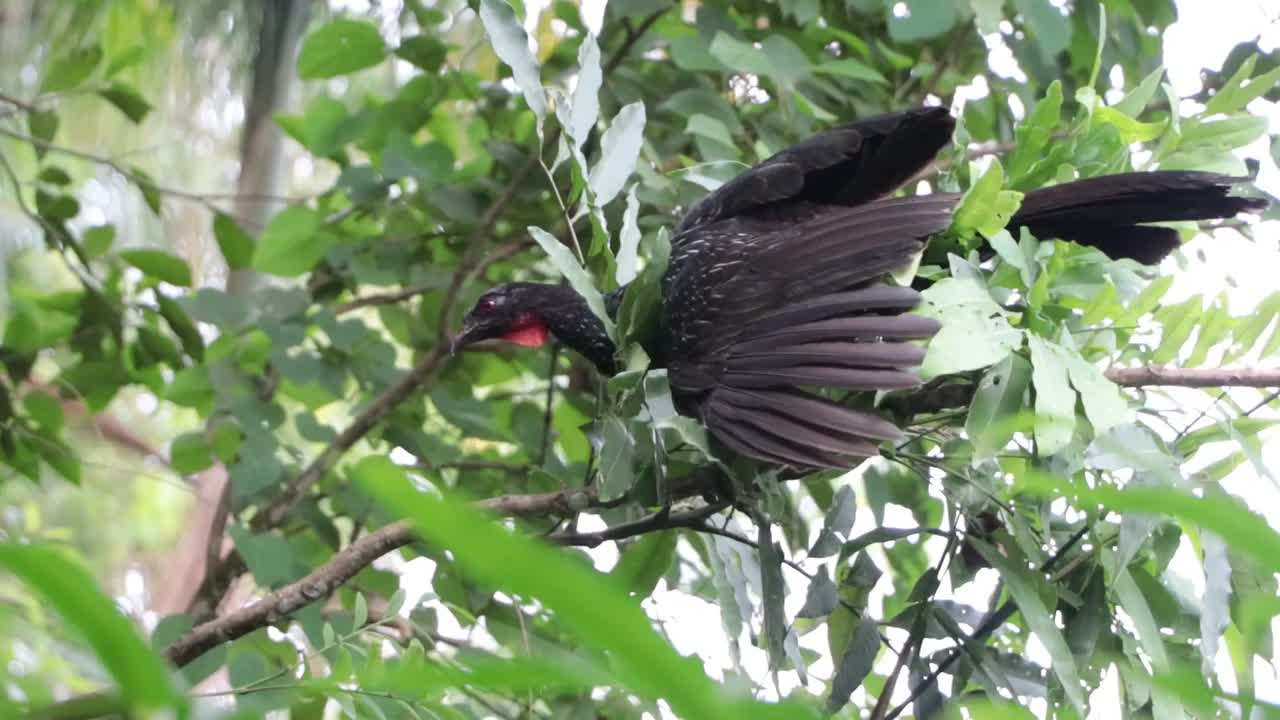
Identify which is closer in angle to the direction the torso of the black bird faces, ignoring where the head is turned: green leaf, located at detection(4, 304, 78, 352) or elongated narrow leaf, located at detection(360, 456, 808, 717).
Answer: the green leaf

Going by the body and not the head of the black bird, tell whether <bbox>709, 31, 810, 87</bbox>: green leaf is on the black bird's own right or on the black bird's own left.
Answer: on the black bird's own right

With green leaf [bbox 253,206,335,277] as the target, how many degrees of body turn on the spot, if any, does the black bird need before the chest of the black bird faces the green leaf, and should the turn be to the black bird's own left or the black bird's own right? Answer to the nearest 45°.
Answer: approximately 45° to the black bird's own right

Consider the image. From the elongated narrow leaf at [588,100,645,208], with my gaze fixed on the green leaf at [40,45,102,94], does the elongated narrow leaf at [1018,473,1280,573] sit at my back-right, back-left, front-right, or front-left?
back-left

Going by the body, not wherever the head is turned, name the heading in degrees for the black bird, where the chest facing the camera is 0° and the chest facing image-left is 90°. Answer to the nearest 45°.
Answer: approximately 90°

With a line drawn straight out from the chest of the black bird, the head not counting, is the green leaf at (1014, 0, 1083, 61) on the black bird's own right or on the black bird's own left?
on the black bird's own right

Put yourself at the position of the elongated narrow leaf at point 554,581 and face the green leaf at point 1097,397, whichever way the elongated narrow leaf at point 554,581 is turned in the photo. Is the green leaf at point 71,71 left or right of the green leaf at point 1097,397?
left

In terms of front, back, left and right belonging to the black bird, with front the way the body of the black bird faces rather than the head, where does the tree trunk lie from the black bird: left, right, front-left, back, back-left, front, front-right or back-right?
front-right

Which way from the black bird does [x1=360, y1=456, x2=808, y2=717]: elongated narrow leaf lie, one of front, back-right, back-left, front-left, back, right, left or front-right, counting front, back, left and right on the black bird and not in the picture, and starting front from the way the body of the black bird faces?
left
